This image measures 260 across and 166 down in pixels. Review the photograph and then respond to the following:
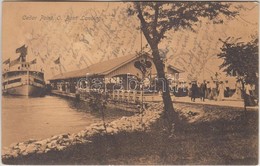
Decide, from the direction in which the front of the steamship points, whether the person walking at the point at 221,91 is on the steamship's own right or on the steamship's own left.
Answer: on the steamship's own left

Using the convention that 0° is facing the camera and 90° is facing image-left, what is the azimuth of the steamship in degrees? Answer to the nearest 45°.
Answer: approximately 0°

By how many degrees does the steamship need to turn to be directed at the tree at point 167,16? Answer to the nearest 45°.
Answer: approximately 90° to its left

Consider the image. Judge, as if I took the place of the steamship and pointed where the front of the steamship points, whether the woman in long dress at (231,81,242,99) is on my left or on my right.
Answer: on my left
